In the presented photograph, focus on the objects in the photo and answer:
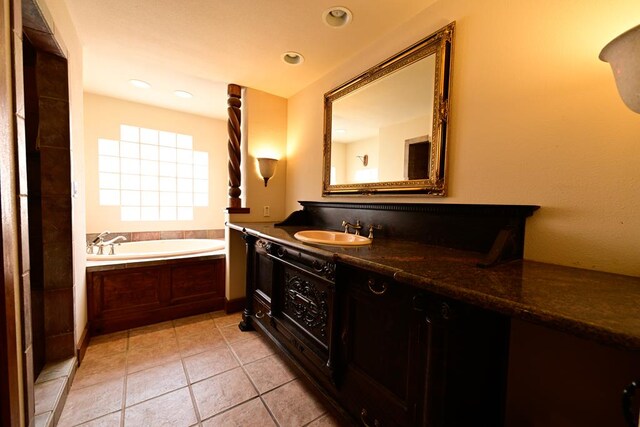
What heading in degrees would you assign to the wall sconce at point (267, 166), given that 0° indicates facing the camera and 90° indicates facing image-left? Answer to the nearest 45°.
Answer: approximately 0°

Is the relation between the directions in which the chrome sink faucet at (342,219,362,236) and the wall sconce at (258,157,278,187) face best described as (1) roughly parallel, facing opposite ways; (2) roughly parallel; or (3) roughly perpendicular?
roughly perpendicular

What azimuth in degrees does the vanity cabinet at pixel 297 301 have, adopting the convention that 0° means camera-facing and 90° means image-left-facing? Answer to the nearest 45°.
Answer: approximately 45°

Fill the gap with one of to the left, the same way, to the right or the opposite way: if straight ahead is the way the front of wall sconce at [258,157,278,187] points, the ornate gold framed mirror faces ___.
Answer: to the right

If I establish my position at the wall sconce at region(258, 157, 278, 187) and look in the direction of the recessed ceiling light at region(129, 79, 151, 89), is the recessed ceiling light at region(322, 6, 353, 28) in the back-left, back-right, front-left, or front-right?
back-left

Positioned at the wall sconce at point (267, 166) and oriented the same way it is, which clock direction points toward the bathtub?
The bathtub is roughly at 4 o'clock from the wall sconce.

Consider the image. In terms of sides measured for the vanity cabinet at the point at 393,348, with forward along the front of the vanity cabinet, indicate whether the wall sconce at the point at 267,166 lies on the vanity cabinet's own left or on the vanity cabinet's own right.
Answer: on the vanity cabinet's own right
